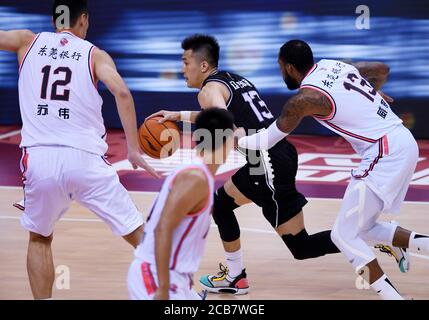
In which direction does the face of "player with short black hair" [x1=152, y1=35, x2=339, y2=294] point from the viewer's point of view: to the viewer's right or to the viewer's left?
to the viewer's left

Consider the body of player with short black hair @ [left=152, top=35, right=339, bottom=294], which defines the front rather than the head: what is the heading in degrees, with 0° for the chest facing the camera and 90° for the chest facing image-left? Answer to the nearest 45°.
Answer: approximately 90°

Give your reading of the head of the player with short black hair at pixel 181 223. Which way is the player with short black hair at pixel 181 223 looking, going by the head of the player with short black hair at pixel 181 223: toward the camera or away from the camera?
away from the camera

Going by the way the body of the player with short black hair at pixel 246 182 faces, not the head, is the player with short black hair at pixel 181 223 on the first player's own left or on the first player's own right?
on the first player's own left
